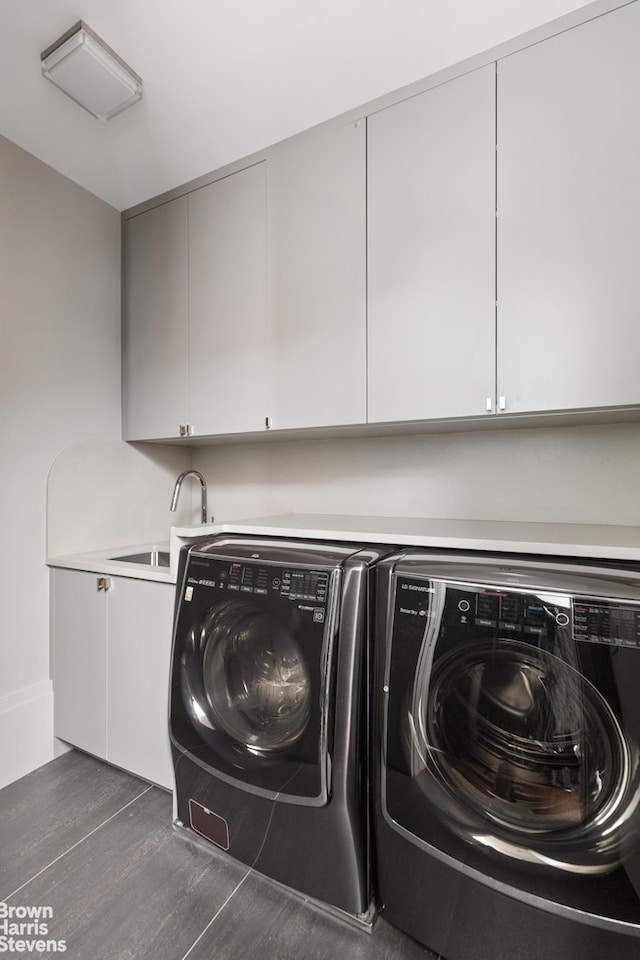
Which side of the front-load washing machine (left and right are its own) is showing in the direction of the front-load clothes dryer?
left

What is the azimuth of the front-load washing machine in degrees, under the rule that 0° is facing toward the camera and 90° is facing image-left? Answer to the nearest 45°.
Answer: approximately 45°

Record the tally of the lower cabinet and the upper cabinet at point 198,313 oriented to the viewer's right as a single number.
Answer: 0

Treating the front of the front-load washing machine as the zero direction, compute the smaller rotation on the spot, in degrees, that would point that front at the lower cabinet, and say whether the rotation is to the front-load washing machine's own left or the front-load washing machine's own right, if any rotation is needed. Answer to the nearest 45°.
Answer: approximately 90° to the front-load washing machine's own right
